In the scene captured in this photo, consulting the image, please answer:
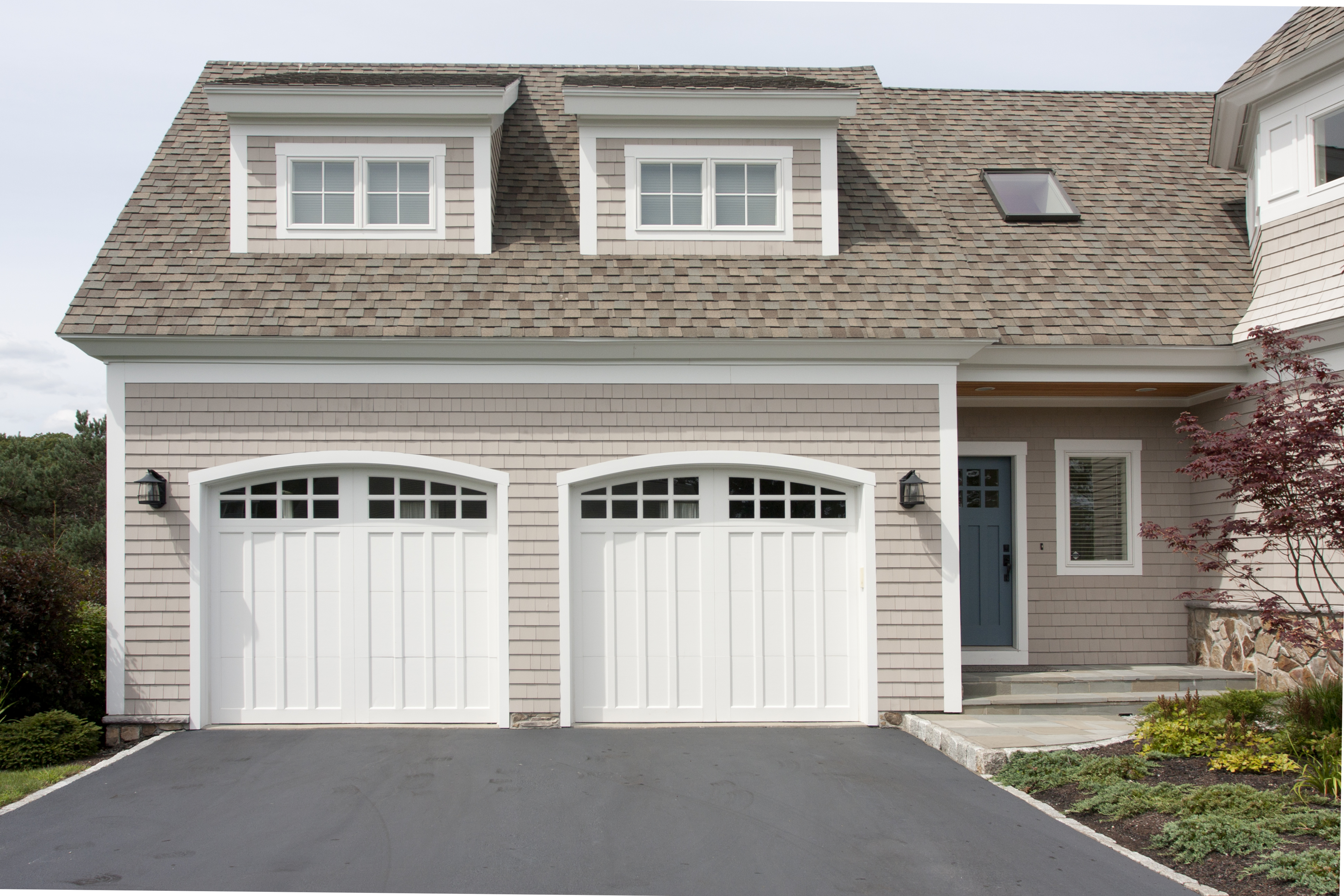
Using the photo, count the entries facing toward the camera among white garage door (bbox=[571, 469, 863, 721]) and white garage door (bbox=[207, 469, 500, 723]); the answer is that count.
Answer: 2

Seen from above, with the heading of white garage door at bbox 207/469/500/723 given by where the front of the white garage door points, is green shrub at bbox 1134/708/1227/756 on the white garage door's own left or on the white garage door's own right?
on the white garage door's own left

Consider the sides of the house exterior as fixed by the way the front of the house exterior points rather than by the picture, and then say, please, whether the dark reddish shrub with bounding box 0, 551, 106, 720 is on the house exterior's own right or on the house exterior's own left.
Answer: on the house exterior's own right

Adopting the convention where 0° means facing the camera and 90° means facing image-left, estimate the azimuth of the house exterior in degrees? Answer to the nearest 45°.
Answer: approximately 0°

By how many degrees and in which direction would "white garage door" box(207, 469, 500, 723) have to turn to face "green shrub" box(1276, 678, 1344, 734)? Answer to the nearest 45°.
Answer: approximately 45° to its left

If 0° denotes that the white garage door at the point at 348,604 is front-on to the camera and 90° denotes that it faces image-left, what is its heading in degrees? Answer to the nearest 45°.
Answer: approximately 0°
